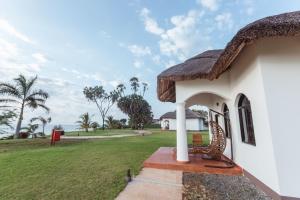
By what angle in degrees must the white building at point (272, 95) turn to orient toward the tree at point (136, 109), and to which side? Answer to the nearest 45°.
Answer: approximately 45° to its right

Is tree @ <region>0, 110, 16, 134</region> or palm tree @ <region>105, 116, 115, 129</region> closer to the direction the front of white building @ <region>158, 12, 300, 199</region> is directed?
the tree

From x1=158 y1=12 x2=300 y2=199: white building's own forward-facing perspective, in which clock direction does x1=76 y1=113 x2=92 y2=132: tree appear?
The tree is roughly at 1 o'clock from the white building.

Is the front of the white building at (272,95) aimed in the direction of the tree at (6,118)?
yes

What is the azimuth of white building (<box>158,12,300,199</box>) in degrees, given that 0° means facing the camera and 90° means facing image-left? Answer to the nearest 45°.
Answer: approximately 90°

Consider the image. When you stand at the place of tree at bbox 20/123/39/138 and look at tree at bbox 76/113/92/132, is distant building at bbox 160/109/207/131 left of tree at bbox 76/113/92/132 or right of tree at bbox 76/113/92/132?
right

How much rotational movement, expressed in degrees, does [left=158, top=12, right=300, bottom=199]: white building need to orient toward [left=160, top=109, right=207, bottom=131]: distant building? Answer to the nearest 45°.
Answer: approximately 90° to its right

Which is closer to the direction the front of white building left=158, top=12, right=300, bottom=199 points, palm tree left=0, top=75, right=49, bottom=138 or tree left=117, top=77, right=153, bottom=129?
the palm tree
